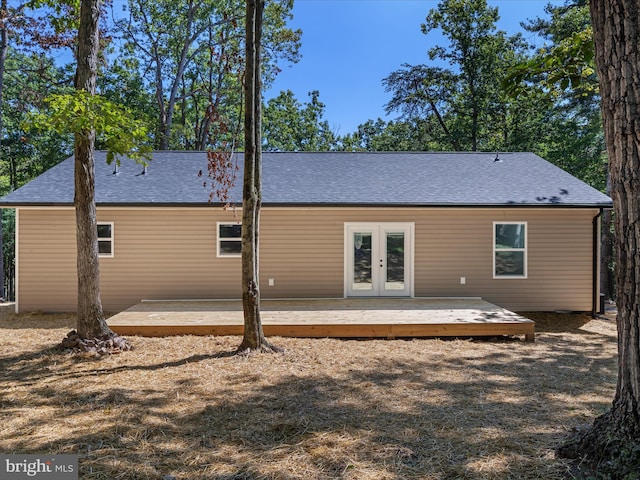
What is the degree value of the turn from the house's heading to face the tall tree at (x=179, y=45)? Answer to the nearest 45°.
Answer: approximately 45° to its left

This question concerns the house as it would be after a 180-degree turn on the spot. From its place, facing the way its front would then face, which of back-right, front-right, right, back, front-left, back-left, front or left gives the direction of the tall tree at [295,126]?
back

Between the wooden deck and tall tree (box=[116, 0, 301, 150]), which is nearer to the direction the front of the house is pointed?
the tall tree
